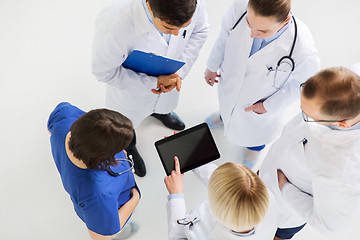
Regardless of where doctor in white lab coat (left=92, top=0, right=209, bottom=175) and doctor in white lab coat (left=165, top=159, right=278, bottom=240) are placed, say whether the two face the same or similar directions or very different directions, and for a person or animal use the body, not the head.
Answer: very different directions

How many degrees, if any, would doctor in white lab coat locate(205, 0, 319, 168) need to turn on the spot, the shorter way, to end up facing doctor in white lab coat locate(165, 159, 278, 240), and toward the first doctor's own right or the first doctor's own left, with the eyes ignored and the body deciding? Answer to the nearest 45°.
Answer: approximately 45° to the first doctor's own left

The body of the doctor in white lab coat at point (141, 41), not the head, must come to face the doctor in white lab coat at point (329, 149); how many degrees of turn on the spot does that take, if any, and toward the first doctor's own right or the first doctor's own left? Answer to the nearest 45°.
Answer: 0° — they already face them

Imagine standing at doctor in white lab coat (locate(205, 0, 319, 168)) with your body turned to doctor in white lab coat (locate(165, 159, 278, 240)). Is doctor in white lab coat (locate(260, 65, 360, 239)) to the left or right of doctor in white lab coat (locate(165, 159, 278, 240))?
left

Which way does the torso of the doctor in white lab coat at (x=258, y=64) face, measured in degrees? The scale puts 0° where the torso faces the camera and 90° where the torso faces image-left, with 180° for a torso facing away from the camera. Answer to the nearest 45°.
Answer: approximately 45°

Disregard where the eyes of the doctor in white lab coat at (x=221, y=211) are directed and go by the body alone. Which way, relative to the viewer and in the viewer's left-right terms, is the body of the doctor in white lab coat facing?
facing away from the viewer and to the left of the viewer
